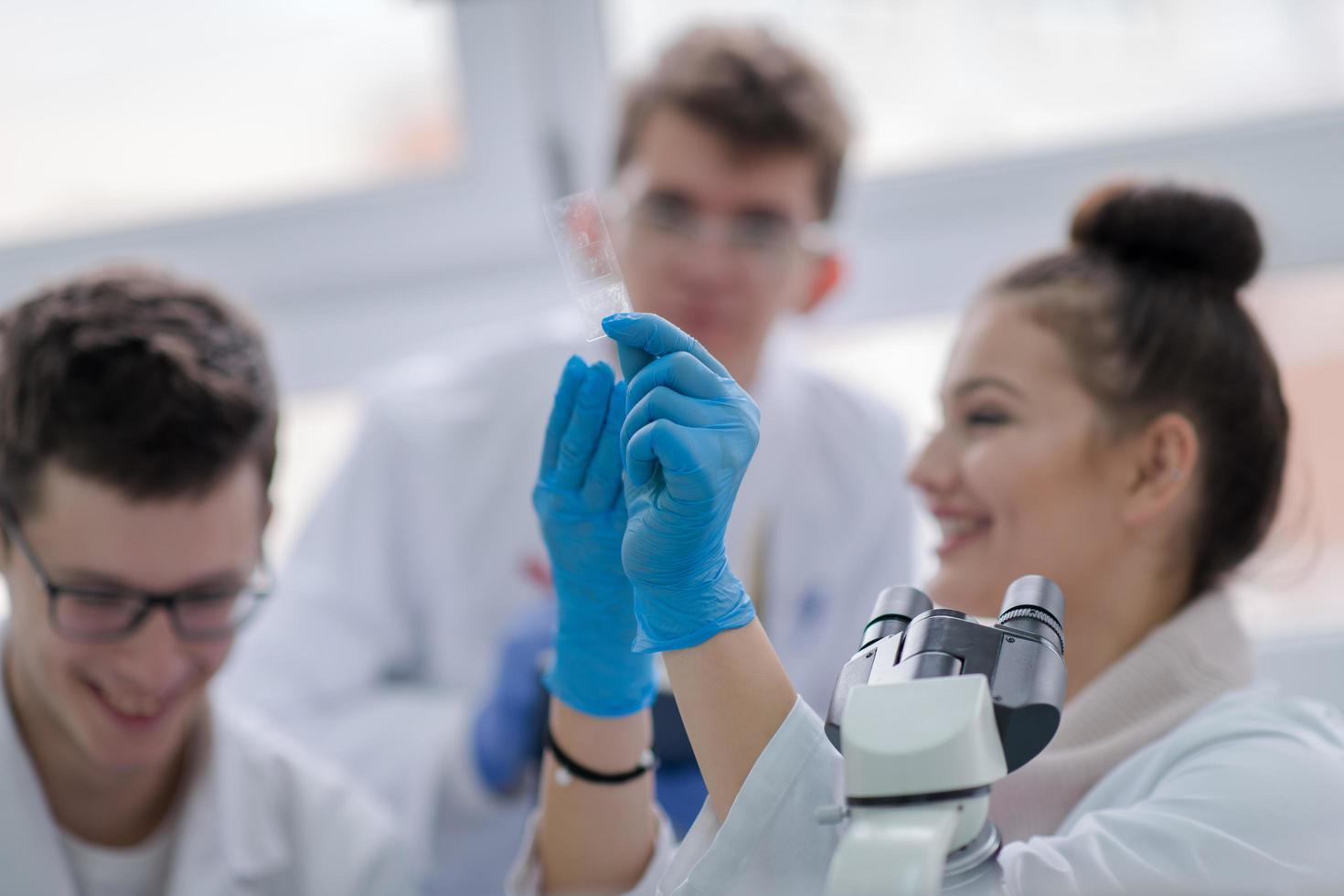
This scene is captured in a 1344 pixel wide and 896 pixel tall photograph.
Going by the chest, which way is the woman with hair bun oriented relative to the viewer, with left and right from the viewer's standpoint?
facing to the left of the viewer

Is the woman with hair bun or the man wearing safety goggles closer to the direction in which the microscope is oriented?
the woman with hair bun

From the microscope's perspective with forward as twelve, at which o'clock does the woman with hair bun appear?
The woman with hair bun is roughly at 11 o'clock from the microscope.

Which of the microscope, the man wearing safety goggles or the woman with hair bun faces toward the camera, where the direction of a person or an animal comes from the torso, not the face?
the man wearing safety goggles

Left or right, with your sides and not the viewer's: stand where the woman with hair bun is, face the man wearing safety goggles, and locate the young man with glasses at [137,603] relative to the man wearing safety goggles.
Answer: left

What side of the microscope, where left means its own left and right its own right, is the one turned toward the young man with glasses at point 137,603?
left

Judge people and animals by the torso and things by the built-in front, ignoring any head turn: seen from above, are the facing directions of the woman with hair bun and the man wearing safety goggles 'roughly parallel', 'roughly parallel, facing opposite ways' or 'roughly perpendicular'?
roughly perpendicular

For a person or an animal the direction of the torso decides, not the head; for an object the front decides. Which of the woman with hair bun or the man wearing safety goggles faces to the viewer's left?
the woman with hair bun

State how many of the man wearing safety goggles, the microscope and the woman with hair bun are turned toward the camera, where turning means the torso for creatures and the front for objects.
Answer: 1

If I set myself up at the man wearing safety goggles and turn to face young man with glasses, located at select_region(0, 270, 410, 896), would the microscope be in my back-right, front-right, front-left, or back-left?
front-left

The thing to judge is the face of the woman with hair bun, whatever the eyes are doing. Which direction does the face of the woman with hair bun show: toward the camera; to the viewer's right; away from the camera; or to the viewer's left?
to the viewer's left

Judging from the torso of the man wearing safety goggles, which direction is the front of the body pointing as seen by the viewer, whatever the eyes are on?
toward the camera

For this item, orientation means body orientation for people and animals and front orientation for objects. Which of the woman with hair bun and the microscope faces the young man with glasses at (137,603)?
the woman with hair bun

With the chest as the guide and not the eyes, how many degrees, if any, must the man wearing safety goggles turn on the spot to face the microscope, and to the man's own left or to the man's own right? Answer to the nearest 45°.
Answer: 0° — they already face it

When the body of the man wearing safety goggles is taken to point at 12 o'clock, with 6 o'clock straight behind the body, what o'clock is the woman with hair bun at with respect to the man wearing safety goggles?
The woman with hair bun is roughly at 11 o'clock from the man wearing safety goggles.

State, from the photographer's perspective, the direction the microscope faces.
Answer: facing away from the viewer and to the right of the viewer
